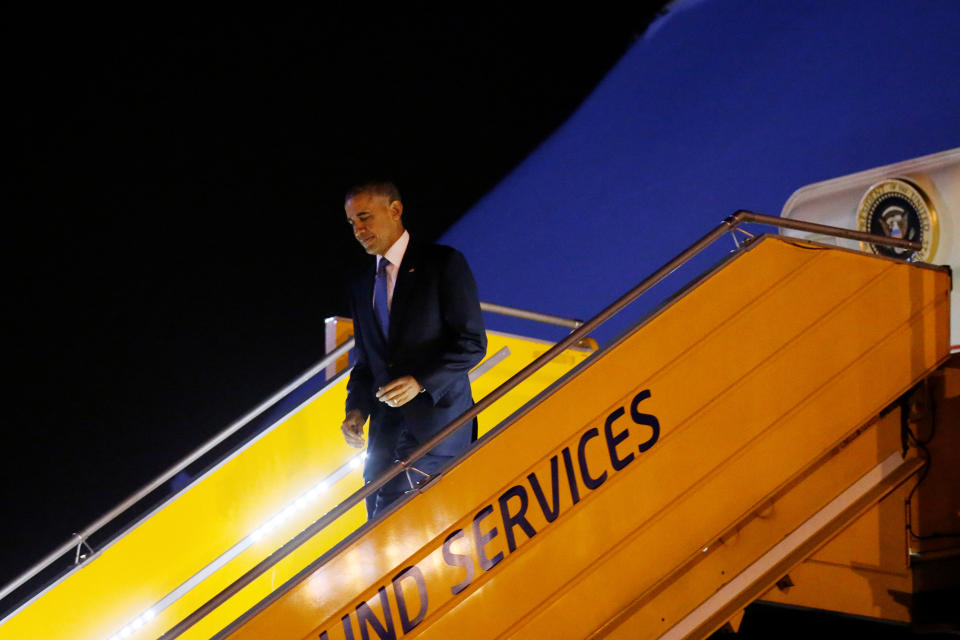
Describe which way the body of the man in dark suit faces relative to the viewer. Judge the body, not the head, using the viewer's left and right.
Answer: facing the viewer and to the left of the viewer
